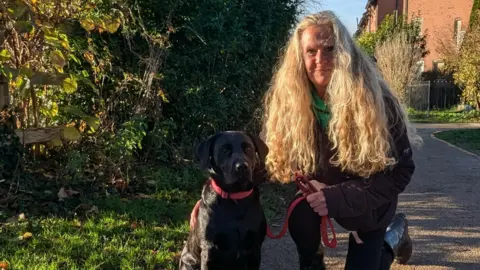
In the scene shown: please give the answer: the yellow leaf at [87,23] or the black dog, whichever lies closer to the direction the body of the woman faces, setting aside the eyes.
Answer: the black dog

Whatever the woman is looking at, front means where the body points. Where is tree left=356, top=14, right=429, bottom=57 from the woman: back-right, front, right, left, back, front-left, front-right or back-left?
back-right

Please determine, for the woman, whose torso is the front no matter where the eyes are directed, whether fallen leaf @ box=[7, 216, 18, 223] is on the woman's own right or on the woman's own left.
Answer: on the woman's own right

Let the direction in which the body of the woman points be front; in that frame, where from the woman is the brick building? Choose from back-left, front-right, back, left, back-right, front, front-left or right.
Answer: back-right

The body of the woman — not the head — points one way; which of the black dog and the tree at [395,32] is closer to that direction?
the black dog

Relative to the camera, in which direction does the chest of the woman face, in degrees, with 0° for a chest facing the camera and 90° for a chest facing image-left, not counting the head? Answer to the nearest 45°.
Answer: approximately 45°

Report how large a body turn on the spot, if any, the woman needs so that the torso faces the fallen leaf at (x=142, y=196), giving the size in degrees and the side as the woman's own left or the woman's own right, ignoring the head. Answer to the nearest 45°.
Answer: approximately 90° to the woman's own right

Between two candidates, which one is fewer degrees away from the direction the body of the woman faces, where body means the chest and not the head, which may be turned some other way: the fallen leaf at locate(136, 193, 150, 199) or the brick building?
the fallen leaf

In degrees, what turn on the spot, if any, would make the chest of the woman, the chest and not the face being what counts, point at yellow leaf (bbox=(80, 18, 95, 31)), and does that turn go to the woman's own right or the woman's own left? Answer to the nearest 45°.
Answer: approximately 90° to the woman's own right

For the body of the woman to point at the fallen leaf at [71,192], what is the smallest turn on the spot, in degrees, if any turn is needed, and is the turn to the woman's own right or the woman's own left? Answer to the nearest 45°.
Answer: approximately 45° to the woman's own right
